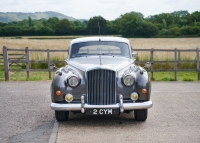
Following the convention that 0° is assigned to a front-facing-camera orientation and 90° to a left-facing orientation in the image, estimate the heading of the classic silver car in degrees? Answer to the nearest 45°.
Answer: approximately 0°
